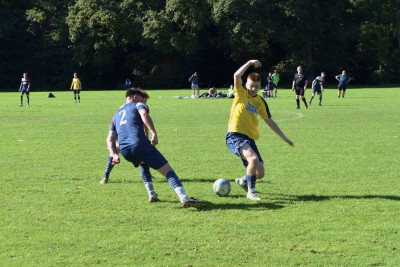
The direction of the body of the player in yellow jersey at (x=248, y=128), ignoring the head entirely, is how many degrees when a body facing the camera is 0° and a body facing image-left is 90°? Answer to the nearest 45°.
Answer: approximately 315°

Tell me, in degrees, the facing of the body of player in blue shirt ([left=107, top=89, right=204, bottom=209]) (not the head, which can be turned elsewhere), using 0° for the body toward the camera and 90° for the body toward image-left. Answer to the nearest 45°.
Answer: approximately 225°

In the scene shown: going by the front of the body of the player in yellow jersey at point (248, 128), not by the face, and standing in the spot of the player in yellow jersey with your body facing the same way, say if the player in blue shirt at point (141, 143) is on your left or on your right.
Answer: on your right

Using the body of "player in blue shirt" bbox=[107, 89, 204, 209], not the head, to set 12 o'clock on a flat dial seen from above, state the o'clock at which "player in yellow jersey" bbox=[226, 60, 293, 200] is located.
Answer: The player in yellow jersey is roughly at 1 o'clock from the player in blue shirt.
